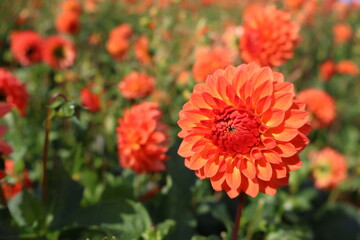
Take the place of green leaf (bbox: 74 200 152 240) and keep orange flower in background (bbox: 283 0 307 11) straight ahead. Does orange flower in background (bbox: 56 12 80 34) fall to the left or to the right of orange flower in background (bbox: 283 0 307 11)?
left

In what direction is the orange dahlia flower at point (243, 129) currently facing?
toward the camera

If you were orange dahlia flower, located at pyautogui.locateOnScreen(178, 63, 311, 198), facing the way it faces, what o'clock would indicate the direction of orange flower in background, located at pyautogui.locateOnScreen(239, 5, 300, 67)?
The orange flower in background is roughly at 6 o'clock from the orange dahlia flower.

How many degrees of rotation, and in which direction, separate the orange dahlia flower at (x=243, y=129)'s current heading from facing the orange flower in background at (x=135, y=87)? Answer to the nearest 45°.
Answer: approximately 135° to its right

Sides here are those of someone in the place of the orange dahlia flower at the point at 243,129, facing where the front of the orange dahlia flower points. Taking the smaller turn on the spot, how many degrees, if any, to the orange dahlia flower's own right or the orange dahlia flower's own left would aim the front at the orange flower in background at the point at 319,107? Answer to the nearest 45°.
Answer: approximately 180°

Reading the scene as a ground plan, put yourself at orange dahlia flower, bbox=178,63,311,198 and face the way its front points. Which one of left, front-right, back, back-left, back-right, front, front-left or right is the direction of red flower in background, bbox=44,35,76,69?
back-right

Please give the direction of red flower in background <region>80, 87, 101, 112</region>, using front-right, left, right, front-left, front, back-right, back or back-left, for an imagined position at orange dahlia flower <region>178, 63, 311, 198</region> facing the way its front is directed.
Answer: back-right

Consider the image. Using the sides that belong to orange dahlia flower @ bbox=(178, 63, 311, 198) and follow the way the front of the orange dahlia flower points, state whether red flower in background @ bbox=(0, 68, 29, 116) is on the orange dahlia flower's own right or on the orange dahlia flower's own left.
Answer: on the orange dahlia flower's own right

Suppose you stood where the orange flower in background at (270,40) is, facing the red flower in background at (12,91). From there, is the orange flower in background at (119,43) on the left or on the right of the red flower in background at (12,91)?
right

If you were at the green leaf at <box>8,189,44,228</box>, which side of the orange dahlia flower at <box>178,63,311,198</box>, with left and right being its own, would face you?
right
